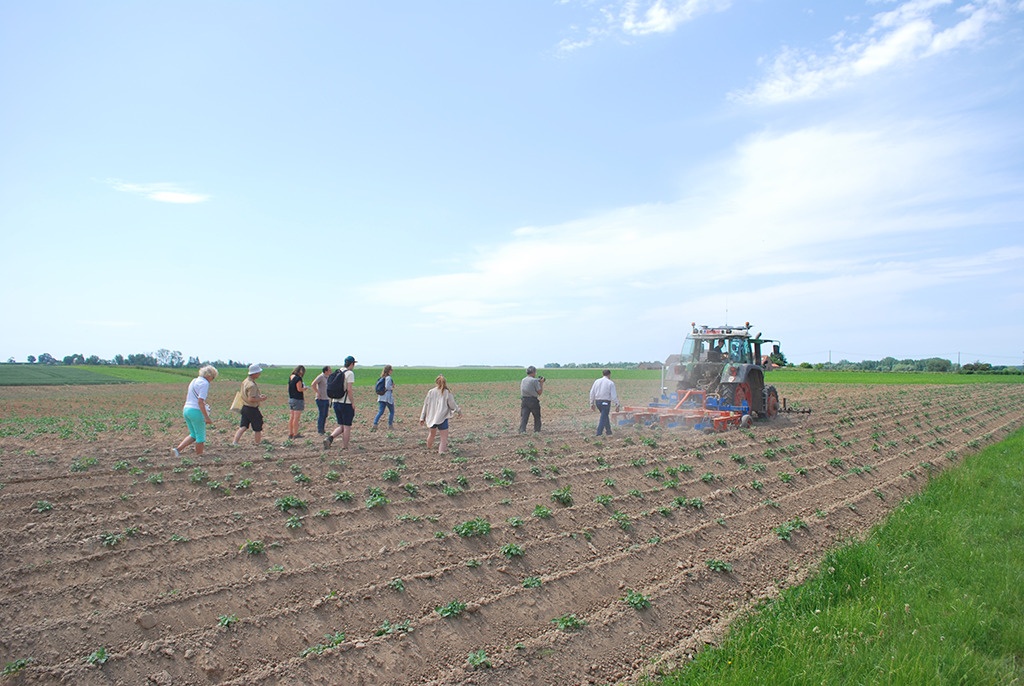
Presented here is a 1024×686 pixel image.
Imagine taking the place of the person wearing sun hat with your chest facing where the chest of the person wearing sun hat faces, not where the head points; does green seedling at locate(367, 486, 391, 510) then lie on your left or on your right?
on your right

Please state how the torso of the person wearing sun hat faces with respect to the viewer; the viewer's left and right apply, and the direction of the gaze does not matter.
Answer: facing to the right of the viewer

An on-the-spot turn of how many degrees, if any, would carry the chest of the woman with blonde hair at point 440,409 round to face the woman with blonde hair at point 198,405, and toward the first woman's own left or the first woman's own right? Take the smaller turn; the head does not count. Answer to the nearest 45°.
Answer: approximately 90° to the first woman's own left

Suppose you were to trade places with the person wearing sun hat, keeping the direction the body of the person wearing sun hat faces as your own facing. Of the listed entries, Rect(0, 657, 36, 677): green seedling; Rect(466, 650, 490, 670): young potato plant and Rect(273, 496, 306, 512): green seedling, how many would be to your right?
3

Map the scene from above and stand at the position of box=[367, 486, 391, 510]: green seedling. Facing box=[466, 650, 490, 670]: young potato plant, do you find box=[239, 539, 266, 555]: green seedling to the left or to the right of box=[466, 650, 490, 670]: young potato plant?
right

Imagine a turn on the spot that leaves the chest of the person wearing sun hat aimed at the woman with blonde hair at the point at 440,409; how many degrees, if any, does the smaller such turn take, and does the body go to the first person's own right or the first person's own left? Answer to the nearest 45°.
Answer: approximately 45° to the first person's own right

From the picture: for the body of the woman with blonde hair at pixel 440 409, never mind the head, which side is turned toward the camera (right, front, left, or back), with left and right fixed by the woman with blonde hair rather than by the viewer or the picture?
back

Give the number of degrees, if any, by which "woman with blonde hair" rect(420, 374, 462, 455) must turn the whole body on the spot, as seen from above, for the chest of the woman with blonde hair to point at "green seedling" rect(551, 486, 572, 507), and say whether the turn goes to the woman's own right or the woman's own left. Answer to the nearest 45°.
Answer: approximately 135° to the woman's own right
